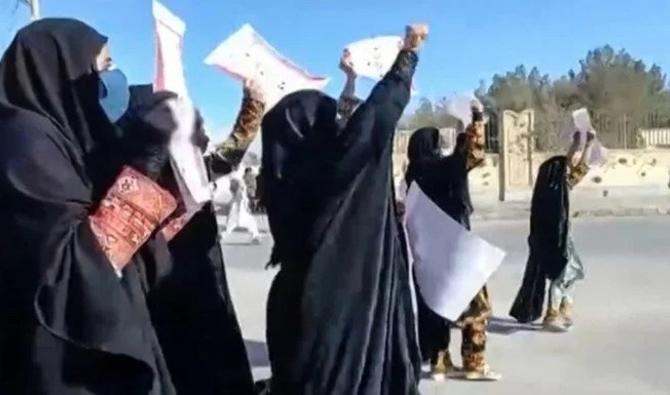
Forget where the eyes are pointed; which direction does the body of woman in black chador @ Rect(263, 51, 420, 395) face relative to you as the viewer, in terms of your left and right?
facing away from the viewer and to the right of the viewer

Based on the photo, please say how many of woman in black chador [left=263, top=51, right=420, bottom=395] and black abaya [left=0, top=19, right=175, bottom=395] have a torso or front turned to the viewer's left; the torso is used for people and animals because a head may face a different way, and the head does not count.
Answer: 0

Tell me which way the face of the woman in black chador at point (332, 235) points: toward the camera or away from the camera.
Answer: away from the camera

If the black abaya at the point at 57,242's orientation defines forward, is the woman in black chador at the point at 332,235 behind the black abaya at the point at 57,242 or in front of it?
in front

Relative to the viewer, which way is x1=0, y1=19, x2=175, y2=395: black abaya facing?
to the viewer's right

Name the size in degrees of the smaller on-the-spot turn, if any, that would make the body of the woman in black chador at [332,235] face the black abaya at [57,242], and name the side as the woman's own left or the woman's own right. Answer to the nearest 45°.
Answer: approximately 180°
